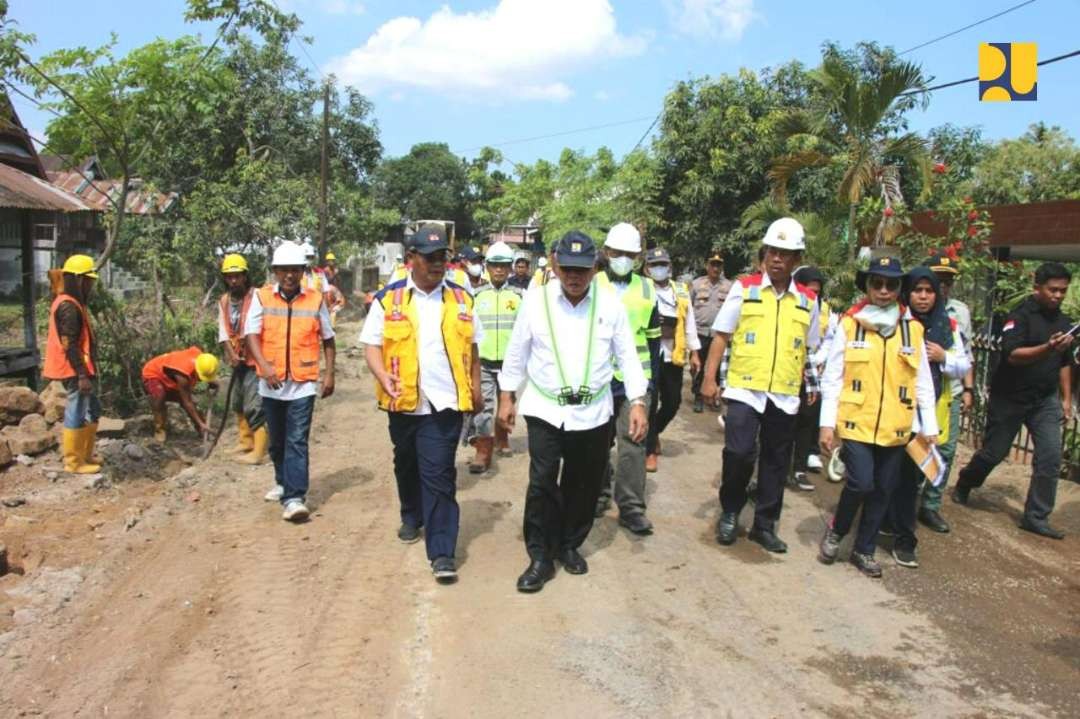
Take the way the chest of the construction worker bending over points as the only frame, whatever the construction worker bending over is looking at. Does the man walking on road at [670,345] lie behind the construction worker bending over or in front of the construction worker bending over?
in front

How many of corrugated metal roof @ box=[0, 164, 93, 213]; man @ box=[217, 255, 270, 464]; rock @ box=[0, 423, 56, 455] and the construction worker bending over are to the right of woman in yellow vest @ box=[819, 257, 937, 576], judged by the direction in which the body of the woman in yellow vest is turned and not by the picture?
4

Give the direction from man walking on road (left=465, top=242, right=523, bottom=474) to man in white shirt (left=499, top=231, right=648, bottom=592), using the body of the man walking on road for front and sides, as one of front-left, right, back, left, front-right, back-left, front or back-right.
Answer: front

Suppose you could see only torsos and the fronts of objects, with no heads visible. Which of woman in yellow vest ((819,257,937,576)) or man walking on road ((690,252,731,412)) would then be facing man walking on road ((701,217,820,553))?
man walking on road ((690,252,731,412))

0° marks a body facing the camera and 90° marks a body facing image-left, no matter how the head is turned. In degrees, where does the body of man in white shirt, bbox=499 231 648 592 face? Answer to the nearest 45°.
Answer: approximately 0°

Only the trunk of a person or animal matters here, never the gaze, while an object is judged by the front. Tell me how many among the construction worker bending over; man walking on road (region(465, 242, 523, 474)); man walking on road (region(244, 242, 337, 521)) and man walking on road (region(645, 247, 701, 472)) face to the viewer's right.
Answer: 1

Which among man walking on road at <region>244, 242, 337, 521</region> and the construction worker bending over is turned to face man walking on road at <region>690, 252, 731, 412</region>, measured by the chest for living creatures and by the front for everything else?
the construction worker bending over

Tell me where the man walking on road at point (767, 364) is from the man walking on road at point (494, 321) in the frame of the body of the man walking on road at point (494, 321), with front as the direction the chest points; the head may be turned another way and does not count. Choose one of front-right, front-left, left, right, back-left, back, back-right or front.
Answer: front-left

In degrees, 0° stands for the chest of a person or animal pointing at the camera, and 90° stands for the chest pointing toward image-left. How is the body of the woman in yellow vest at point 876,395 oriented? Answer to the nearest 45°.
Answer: approximately 0°

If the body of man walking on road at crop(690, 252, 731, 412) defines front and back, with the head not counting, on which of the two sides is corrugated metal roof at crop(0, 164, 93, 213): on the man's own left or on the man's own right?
on the man's own right

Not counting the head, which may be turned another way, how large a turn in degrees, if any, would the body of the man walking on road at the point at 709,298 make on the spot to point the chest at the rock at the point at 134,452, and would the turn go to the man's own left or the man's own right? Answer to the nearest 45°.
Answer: approximately 45° to the man's own right
